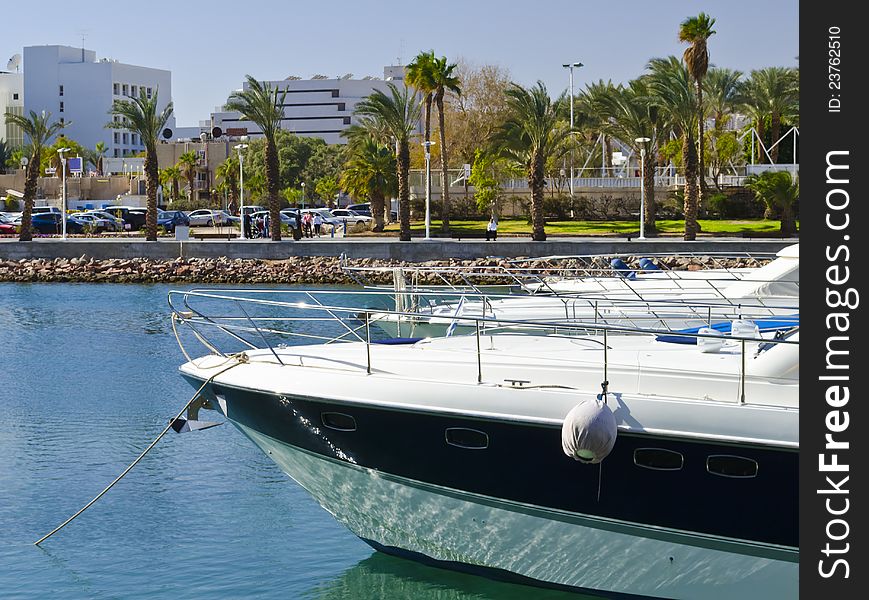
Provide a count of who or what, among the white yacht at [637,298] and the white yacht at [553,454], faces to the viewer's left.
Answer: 2

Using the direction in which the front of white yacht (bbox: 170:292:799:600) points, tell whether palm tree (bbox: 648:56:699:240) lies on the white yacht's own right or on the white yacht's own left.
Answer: on the white yacht's own right

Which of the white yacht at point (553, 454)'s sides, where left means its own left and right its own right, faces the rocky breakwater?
right

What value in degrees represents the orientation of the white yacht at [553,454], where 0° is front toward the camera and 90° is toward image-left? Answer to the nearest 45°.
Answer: approximately 90°

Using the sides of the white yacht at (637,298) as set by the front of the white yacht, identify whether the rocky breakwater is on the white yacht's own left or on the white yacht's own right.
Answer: on the white yacht's own right

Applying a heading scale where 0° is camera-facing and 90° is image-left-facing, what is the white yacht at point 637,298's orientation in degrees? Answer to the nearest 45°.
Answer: approximately 90°

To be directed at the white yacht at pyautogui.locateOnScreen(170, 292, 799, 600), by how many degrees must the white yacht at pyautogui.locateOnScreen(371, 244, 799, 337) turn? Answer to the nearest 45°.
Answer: approximately 90° to its left
